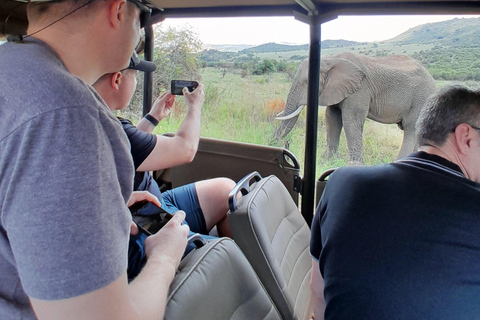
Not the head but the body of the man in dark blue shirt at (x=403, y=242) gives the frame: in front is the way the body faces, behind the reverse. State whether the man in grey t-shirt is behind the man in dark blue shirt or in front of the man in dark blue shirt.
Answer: behind

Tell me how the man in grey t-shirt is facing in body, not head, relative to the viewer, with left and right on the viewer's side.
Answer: facing away from the viewer and to the right of the viewer

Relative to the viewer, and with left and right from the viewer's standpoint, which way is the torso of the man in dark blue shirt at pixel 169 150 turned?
facing to the right of the viewer

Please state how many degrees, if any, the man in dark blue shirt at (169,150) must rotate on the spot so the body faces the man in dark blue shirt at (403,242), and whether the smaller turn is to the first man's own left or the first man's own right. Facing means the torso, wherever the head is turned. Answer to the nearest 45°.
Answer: approximately 45° to the first man's own right

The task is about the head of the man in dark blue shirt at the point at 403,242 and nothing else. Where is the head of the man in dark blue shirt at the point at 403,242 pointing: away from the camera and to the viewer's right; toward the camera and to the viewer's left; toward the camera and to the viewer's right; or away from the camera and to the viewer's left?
away from the camera and to the viewer's right

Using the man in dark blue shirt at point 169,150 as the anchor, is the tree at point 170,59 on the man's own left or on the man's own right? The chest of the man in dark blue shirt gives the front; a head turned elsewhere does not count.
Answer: on the man's own left

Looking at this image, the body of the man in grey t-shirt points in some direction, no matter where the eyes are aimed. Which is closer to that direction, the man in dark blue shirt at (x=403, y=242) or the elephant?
the elephant

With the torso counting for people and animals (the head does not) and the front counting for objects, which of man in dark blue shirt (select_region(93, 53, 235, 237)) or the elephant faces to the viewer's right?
the man in dark blue shirt

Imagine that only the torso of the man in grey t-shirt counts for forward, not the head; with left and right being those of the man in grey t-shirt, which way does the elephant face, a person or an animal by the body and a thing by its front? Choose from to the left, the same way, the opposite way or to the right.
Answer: to the left

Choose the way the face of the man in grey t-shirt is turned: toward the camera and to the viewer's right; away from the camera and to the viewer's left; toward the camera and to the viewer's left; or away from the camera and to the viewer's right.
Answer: away from the camera and to the viewer's right

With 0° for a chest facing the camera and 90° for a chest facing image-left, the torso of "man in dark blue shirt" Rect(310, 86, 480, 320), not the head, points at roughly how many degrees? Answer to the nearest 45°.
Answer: approximately 225°

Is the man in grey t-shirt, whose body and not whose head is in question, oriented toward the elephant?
yes

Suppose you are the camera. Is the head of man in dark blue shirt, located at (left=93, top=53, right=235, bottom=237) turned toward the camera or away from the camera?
away from the camera

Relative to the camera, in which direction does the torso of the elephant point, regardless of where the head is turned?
to the viewer's left

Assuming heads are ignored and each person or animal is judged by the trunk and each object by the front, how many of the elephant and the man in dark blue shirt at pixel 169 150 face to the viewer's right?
1

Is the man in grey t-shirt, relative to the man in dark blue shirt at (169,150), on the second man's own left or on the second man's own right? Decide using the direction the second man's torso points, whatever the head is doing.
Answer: on the second man's own right
